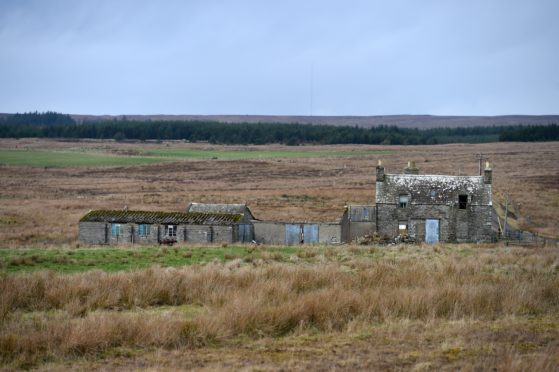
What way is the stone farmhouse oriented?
toward the camera

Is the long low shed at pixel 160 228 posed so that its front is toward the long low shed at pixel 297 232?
no

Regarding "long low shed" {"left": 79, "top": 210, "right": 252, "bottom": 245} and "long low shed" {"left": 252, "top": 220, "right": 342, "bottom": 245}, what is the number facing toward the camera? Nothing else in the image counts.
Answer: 2

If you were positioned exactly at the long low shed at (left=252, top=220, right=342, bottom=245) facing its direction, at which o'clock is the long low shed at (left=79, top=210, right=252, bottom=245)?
the long low shed at (left=79, top=210, right=252, bottom=245) is roughly at 3 o'clock from the long low shed at (left=252, top=220, right=342, bottom=245).

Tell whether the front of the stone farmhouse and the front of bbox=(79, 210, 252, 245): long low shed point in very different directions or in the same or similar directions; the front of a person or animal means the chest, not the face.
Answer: same or similar directions

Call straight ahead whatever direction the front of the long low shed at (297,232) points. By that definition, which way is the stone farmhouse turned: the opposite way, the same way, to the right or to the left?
the same way

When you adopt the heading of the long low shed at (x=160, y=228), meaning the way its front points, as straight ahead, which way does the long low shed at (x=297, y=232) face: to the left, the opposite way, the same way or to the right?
the same way

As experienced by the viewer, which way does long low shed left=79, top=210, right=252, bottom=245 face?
facing the viewer
